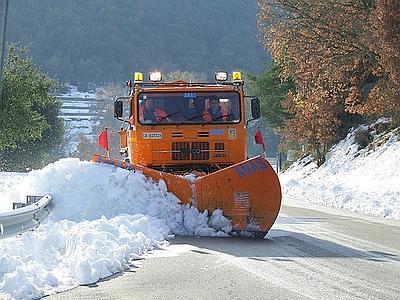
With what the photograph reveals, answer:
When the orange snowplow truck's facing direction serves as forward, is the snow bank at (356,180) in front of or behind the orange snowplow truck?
behind

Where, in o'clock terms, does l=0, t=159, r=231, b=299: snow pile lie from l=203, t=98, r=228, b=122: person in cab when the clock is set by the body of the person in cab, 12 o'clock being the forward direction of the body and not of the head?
The snow pile is roughly at 1 o'clock from the person in cab.

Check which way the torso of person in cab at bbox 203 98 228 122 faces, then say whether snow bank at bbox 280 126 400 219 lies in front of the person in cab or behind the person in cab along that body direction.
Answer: behind

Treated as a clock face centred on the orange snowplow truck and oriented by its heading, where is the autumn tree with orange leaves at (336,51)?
The autumn tree with orange leaves is roughly at 7 o'clock from the orange snowplow truck.

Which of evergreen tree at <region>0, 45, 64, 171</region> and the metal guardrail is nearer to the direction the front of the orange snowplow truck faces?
the metal guardrail

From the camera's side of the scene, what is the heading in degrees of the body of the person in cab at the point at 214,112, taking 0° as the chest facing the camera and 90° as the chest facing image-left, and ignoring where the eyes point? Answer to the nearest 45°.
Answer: approximately 0°
